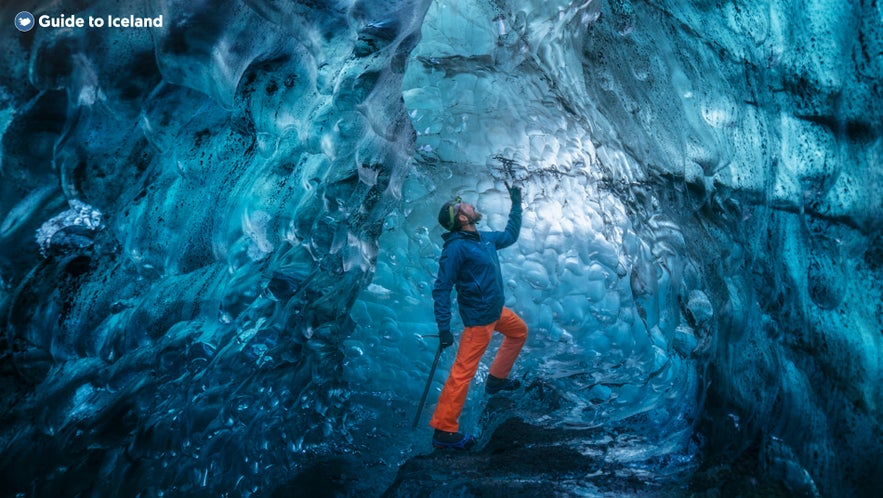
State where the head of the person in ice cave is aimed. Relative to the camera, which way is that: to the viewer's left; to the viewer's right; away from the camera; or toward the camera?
to the viewer's right

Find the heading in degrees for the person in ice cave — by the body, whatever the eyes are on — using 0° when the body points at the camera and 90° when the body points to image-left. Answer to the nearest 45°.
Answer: approximately 315°
